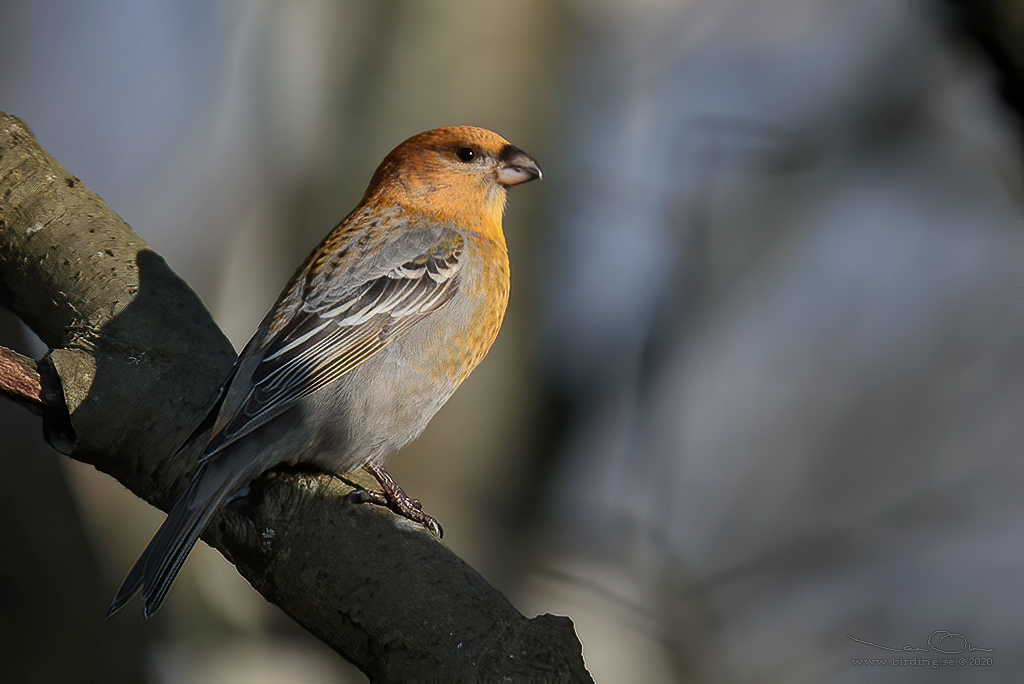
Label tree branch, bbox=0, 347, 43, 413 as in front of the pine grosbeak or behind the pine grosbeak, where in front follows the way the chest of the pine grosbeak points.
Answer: behind

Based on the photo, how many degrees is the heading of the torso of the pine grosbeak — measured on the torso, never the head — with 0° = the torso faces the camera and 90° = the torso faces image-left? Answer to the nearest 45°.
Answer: approximately 270°
